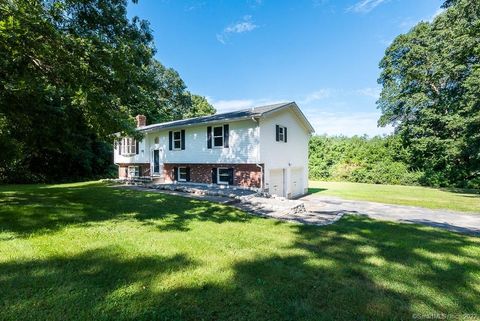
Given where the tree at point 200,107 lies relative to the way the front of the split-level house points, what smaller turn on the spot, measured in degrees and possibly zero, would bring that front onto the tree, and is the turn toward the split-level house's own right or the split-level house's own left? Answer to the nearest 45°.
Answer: approximately 135° to the split-level house's own right

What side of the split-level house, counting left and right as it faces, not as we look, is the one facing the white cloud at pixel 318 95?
back

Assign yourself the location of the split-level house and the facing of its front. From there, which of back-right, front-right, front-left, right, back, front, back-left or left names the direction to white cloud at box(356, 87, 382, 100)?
back

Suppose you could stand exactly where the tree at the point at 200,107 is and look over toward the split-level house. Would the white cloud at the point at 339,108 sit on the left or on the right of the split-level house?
left

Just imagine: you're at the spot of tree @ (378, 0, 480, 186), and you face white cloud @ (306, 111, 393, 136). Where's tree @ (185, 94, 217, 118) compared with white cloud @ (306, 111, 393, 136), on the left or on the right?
left

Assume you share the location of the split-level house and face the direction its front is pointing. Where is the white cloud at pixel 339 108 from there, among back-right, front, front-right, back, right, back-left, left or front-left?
back

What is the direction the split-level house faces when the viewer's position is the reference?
facing the viewer and to the left of the viewer

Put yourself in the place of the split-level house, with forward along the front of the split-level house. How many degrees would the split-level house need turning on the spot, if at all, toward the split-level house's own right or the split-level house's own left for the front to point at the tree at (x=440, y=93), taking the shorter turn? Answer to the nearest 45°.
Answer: approximately 135° to the split-level house's own left

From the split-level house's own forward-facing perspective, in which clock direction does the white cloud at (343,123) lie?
The white cloud is roughly at 6 o'clock from the split-level house.
